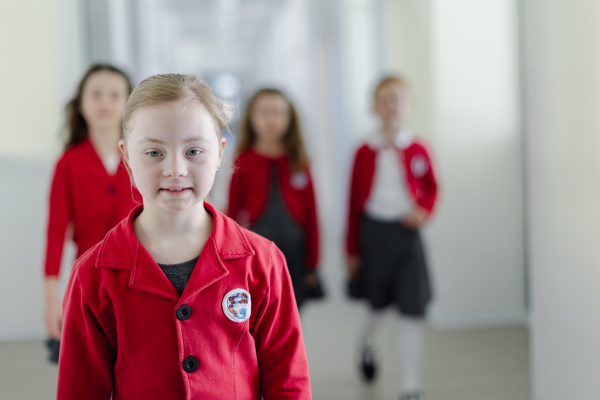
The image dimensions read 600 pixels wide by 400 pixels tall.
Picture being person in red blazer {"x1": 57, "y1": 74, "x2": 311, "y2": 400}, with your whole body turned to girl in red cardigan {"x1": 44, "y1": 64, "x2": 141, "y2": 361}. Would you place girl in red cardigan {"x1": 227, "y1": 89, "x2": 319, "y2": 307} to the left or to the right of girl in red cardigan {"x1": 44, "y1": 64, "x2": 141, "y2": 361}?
right

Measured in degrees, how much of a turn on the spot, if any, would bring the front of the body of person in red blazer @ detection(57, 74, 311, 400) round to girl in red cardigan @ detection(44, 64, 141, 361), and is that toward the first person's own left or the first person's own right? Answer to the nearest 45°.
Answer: approximately 180°

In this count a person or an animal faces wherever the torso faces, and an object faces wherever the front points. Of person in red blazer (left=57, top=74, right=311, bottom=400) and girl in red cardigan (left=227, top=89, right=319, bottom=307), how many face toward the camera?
2

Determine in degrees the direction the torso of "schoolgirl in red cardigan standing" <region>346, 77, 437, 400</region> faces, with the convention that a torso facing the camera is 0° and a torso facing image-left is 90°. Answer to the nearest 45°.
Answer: approximately 0°

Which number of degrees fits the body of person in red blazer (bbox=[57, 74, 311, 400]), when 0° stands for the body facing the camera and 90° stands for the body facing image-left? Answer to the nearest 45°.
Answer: approximately 0°
